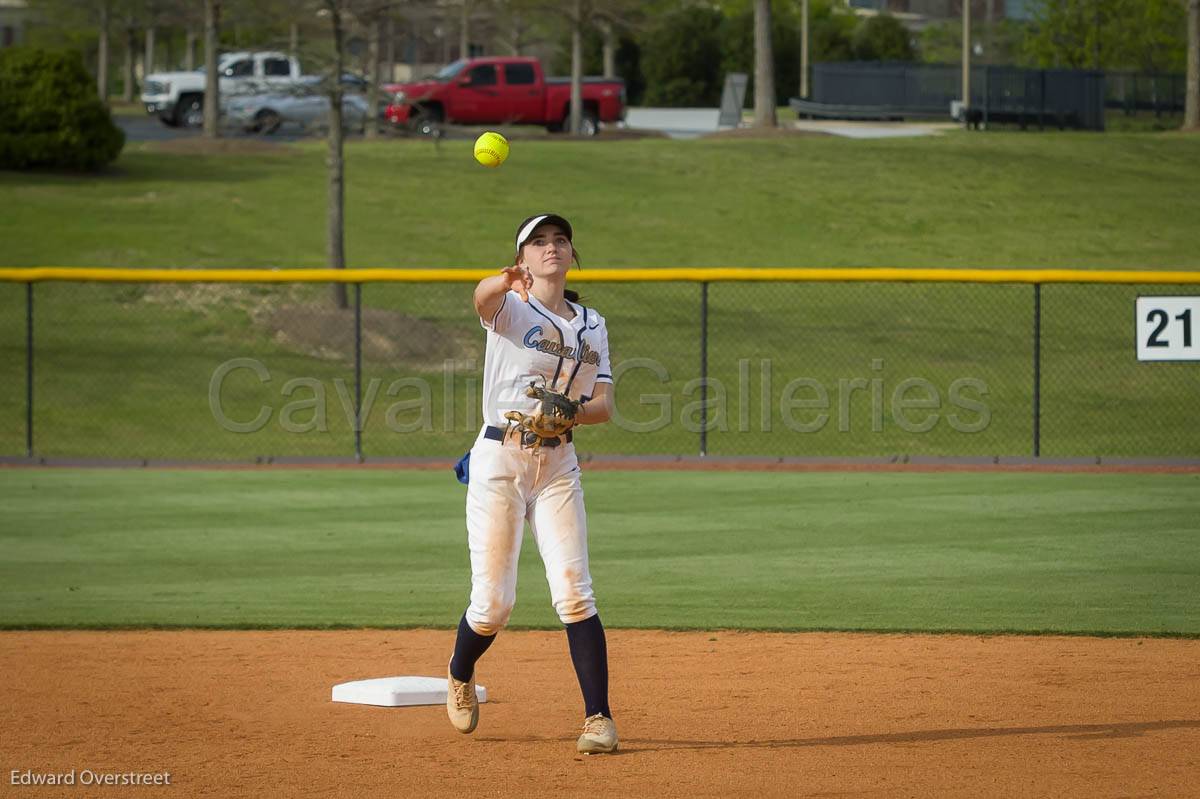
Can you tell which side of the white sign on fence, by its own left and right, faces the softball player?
front

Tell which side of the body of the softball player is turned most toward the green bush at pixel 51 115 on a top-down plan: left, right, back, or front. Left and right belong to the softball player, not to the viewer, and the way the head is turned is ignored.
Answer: back

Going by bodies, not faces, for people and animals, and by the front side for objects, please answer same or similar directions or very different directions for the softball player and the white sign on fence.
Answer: same or similar directions

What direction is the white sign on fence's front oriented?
toward the camera

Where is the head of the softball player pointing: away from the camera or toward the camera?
toward the camera

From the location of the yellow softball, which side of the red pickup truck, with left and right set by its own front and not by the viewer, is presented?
left

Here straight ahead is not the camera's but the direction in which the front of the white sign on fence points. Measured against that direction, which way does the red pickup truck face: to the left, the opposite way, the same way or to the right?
to the right

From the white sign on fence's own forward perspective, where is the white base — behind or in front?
in front

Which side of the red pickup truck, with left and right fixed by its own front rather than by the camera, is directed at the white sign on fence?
left

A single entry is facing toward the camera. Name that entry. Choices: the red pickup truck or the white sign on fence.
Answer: the white sign on fence

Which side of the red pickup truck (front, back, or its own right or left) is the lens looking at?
left

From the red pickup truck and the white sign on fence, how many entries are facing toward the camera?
1

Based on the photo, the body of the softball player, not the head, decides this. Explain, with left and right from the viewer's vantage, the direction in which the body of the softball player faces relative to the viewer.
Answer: facing the viewer
